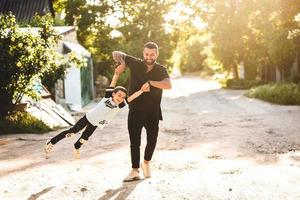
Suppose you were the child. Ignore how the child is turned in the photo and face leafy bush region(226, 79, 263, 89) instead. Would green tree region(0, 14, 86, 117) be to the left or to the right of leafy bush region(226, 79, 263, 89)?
left

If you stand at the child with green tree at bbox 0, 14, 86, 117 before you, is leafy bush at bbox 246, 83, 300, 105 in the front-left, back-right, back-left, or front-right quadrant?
front-right

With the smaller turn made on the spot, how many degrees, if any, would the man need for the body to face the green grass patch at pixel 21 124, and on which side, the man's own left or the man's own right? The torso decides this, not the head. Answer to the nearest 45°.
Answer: approximately 135° to the man's own right

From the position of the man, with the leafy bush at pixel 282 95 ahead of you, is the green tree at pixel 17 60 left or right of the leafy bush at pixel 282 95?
left

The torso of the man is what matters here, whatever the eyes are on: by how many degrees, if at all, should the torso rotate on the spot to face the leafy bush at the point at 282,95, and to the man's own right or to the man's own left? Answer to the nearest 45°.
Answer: approximately 135° to the man's own left

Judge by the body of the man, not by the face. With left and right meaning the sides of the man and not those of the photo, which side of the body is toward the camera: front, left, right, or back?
front

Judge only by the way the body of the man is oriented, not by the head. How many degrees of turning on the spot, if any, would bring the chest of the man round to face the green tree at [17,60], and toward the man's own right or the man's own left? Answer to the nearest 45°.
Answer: approximately 135° to the man's own right

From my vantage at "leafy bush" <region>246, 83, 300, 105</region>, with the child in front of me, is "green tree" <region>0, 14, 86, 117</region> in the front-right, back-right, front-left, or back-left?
front-right

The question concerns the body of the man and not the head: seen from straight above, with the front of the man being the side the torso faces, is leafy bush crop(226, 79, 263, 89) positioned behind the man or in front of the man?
behind
